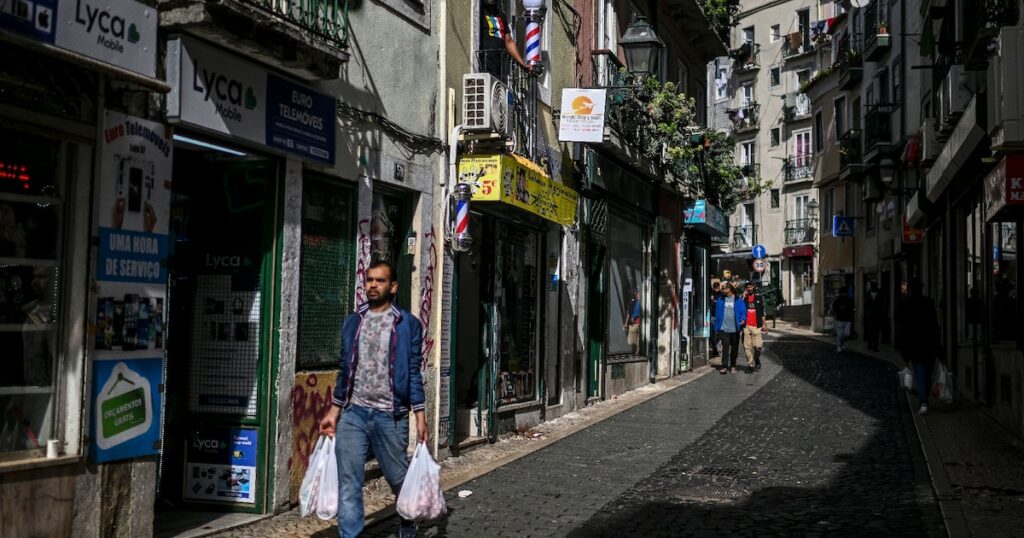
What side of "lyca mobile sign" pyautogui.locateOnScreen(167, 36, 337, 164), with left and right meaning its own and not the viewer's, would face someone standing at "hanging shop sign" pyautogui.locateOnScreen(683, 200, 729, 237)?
left

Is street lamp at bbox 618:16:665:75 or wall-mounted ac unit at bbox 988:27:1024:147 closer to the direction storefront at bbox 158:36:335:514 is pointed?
the wall-mounted ac unit

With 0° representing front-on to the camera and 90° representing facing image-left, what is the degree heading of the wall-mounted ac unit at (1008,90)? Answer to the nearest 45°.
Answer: approximately 90°

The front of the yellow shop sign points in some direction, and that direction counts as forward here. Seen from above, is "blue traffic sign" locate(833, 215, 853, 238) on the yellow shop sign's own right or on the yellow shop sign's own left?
on the yellow shop sign's own left

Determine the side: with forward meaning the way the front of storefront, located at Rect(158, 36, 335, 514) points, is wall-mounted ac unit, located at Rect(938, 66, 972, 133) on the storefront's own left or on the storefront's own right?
on the storefront's own left

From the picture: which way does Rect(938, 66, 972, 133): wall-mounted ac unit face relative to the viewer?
to the viewer's left
